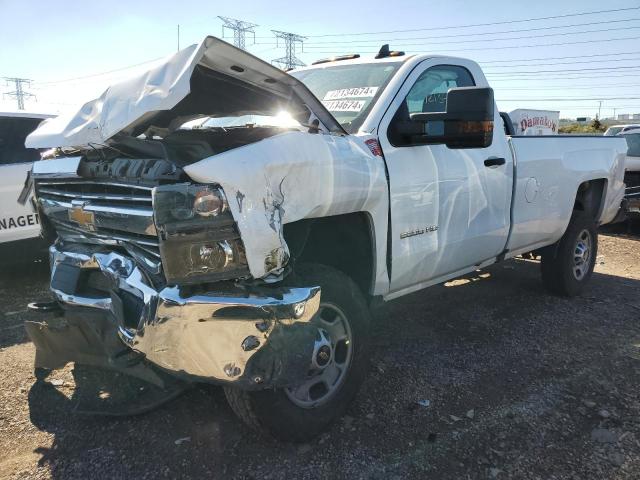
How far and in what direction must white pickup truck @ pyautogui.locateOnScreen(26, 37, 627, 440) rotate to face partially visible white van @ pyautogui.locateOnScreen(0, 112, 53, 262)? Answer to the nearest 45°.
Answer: approximately 90° to its right

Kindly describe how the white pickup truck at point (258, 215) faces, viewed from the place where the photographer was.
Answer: facing the viewer and to the left of the viewer
